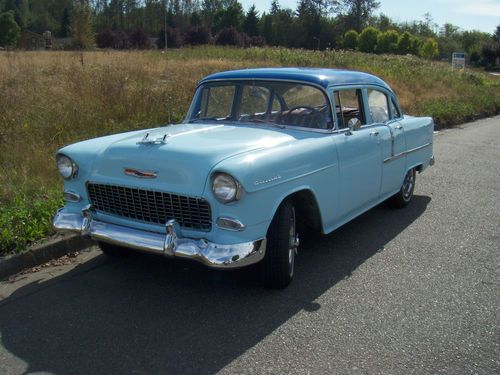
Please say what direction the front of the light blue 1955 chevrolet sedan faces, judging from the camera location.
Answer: facing the viewer and to the left of the viewer
